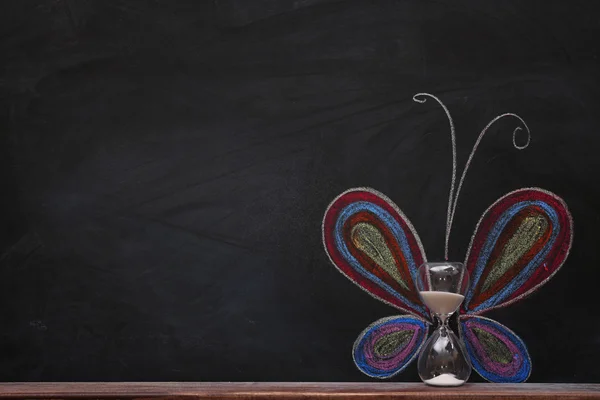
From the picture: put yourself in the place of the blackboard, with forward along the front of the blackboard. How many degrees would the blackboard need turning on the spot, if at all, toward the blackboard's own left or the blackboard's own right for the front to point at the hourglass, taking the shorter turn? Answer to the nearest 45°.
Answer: approximately 45° to the blackboard's own left

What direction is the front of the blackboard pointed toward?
toward the camera
